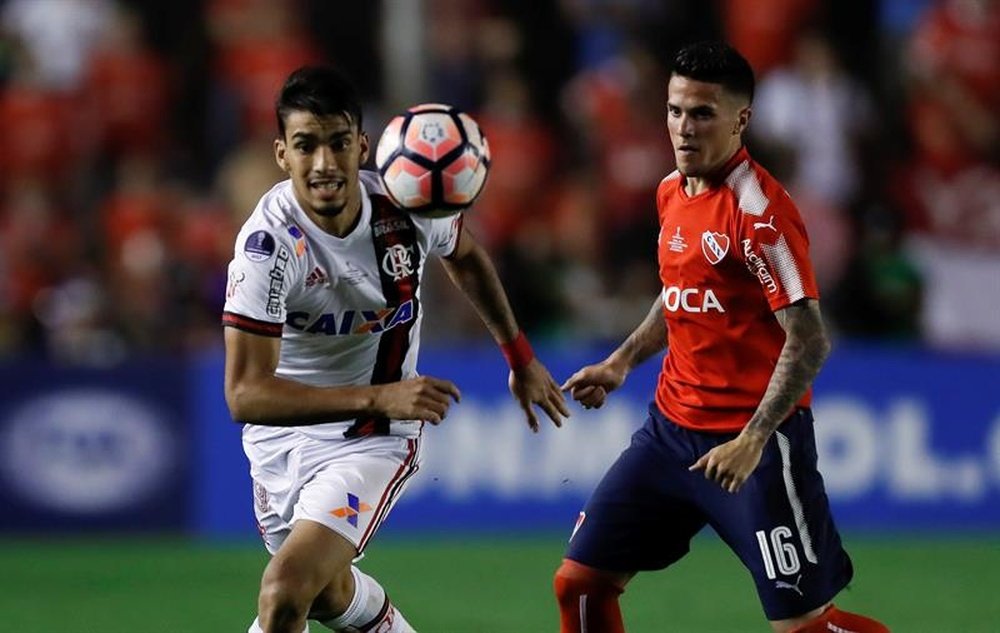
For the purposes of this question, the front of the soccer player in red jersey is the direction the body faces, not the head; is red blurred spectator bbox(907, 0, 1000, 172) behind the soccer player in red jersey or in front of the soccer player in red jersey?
behind

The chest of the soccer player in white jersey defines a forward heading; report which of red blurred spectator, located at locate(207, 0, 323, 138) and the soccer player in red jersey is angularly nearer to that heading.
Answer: the soccer player in red jersey

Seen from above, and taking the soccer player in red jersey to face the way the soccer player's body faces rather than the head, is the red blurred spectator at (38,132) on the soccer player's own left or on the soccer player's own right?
on the soccer player's own right

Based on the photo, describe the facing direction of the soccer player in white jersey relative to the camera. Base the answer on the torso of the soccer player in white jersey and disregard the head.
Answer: toward the camera

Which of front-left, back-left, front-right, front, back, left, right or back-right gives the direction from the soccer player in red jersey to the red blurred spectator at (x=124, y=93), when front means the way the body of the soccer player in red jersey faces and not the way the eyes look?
right

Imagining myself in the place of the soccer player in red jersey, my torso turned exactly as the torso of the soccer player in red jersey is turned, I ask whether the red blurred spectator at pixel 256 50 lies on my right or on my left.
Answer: on my right

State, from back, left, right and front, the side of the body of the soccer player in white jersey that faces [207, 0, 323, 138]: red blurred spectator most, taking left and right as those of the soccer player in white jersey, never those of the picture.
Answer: back

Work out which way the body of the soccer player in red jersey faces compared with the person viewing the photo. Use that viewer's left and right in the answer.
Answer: facing the viewer and to the left of the viewer

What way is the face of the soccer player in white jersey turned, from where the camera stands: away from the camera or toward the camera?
toward the camera

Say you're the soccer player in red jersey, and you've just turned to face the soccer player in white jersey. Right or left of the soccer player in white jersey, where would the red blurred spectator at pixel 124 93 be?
right

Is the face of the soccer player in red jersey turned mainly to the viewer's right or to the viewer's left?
to the viewer's left

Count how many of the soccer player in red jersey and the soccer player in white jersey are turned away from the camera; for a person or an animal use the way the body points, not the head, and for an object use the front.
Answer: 0

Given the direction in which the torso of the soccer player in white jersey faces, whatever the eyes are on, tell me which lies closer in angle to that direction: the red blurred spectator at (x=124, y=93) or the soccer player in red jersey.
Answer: the soccer player in red jersey
